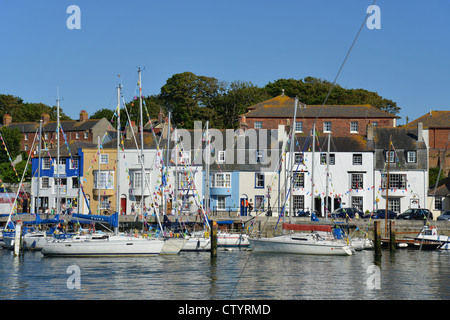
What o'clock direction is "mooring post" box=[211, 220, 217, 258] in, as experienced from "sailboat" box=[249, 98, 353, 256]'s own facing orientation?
The mooring post is roughly at 11 o'clock from the sailboat.

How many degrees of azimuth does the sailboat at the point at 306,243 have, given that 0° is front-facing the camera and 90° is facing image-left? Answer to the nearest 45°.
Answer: approximately 90°

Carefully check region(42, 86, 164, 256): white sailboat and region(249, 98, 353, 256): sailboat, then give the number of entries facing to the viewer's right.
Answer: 1

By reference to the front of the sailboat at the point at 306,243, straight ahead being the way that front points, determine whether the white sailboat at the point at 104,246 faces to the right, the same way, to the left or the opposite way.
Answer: the opposite way

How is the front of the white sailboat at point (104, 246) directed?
to the viewer's right

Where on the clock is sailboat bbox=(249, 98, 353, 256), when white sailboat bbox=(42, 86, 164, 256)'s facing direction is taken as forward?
The sailboat is roughly at 12 o'clock from the white sailboat.

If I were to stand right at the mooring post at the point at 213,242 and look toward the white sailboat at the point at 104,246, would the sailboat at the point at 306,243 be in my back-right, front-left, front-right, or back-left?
back-right
